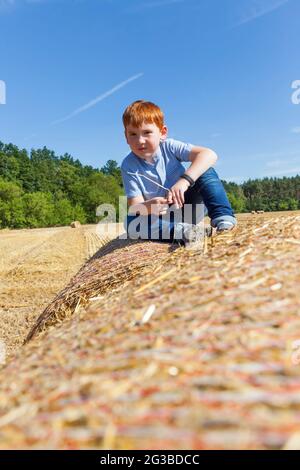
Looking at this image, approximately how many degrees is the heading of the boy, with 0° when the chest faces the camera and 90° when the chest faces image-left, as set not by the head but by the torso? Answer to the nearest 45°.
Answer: approximately 0°
